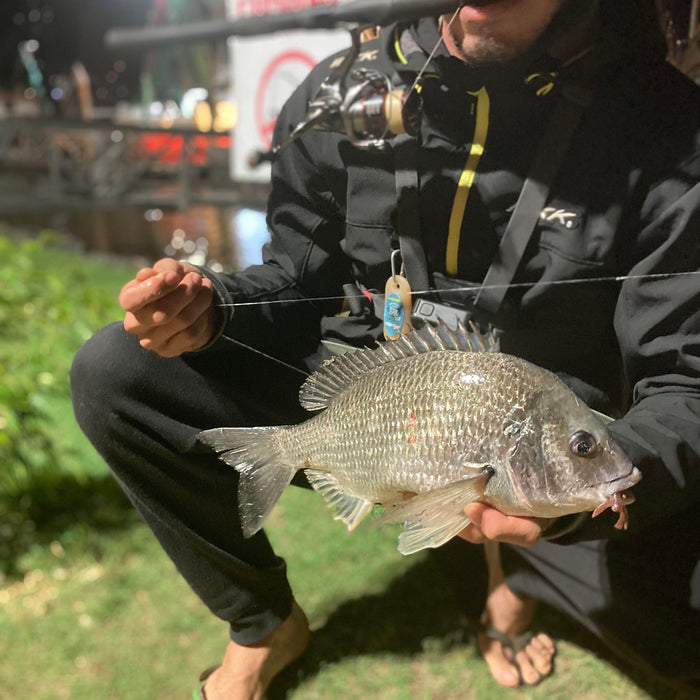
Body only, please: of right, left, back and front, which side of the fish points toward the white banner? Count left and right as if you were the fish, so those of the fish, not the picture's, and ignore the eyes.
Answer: left

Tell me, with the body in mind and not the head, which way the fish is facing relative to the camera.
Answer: to the viewer's right
